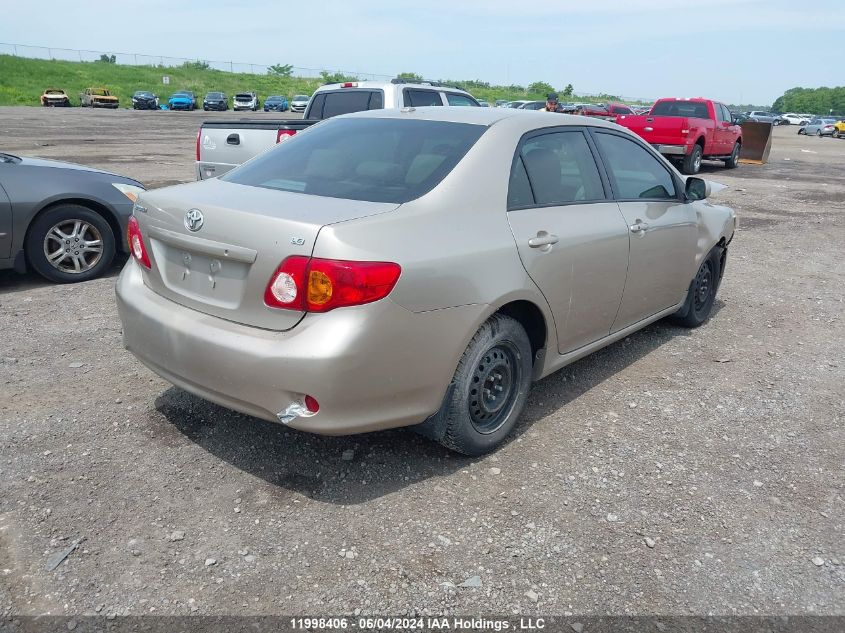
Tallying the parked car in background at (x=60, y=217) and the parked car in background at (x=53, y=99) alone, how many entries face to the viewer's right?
1

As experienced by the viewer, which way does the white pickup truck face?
facing away from the viewer and to the right of the viewer

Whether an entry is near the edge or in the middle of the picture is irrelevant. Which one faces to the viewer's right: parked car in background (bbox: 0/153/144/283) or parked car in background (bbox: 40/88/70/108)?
parked car in background (bbox: 0/153/144/283)

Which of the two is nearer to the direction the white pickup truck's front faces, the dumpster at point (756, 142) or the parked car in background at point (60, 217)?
the dumpster

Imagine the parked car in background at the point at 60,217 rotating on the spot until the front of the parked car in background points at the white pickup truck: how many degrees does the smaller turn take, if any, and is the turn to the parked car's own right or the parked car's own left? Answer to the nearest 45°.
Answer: approximately 45° to the parked car's own left

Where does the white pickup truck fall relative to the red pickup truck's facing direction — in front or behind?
behind

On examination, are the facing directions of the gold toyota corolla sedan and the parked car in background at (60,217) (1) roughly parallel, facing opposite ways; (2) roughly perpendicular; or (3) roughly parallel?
roughly parallel

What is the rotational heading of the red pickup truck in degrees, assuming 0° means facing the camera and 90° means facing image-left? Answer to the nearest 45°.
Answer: approximately 225°

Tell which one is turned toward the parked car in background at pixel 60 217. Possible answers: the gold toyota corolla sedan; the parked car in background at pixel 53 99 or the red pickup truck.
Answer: the parked car in background at pixel 53 99

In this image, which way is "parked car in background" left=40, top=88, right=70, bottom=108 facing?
toward the camera

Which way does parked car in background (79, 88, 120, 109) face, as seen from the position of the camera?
facing the viewer and to the right of the viewer

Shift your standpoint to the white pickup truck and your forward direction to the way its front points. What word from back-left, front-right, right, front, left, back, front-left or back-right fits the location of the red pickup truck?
front

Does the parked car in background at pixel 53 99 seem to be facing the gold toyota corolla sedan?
yes

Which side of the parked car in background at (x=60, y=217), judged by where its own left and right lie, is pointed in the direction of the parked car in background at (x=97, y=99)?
left

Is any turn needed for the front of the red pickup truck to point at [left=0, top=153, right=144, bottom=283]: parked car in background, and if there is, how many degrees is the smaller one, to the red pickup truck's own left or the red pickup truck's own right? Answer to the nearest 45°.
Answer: approximately 135° to the red pickup truck's own right

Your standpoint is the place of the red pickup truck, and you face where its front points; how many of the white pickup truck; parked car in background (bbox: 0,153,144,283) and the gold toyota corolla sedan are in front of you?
0

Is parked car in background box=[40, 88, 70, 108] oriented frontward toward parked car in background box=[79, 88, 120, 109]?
no

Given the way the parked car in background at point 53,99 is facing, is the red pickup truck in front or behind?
in front

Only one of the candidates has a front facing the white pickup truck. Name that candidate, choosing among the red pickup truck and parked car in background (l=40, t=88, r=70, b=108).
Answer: the parked car in background

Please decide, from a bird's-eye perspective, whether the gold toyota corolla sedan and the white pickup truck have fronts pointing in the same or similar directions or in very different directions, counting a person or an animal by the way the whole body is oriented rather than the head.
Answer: same or similar directions

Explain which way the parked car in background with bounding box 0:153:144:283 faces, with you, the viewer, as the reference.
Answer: facing to the right of the viewer
